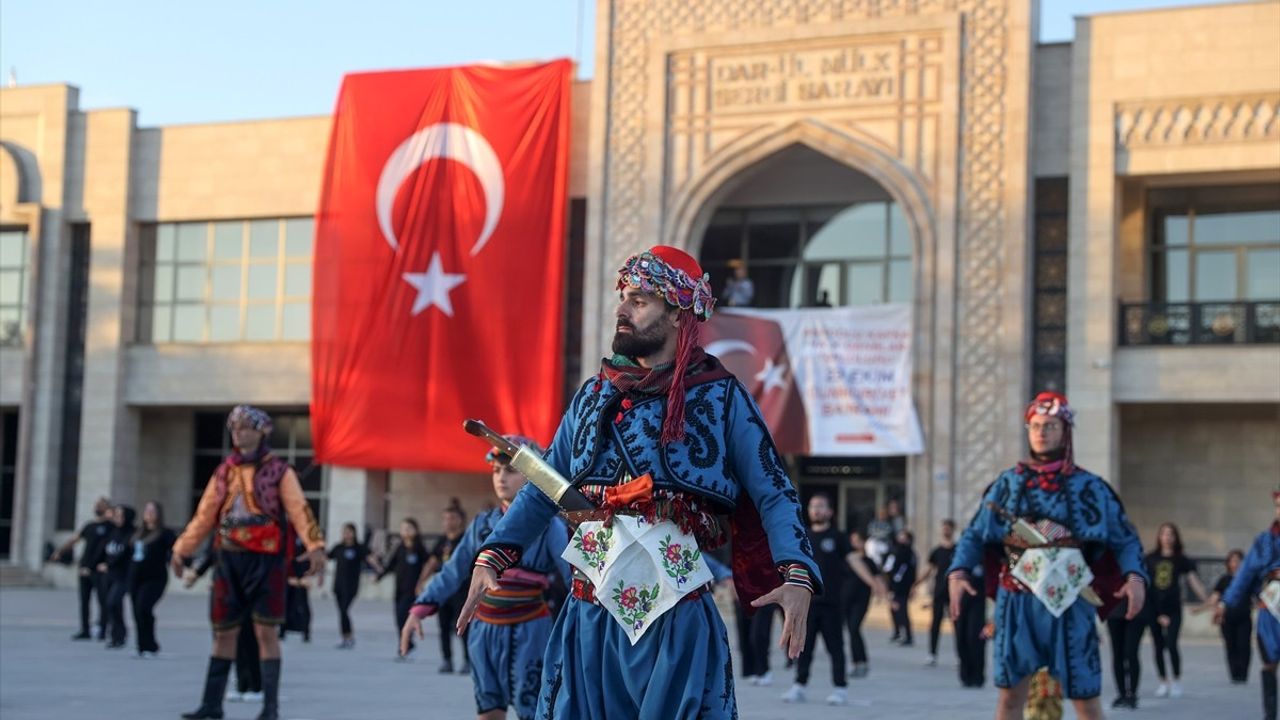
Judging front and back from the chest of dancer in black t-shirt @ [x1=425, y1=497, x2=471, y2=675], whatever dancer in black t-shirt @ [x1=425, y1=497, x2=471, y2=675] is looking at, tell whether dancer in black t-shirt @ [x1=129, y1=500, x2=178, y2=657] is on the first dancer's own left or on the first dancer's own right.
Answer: on the first dancer's own right

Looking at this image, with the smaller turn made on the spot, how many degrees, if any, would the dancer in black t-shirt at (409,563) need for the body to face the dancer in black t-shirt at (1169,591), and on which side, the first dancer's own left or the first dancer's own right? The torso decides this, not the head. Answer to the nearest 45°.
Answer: approximately 90° to the first dancer's own left

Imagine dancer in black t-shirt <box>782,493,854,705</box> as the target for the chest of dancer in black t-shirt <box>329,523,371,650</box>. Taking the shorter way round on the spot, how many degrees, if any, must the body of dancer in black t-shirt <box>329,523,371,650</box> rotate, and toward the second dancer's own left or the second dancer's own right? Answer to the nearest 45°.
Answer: approximately 45° to the second dancer's own left

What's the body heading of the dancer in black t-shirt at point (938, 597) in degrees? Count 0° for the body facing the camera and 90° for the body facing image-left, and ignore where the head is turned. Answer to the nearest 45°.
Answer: approximately 45°

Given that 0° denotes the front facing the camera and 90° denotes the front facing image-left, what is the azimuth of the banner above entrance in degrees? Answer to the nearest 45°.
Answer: approximately 0°

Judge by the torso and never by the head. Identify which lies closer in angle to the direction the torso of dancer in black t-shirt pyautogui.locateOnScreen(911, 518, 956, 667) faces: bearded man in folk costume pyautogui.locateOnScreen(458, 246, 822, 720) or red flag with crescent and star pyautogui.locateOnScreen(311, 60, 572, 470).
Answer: the bearded man in folk costume

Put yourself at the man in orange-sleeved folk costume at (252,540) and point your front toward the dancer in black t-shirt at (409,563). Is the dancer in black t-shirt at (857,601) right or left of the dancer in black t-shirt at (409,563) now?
right

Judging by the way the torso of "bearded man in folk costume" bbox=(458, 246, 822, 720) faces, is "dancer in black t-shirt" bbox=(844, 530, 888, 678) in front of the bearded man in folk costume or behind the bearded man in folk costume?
behind

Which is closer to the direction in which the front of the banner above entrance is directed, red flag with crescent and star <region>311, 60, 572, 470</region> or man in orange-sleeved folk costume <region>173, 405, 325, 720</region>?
the man in orange-sleeved folk costume

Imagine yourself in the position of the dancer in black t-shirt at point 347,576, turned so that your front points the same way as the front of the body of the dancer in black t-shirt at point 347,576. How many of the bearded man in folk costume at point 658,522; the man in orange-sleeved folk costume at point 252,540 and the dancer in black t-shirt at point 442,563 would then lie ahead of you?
3
